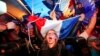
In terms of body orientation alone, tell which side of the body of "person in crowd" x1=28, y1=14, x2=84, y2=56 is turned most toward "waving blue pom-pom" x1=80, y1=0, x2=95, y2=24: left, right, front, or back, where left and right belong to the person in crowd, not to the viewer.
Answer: left

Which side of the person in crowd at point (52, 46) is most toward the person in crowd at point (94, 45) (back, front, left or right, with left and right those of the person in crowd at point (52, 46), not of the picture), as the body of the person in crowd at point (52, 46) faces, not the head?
left

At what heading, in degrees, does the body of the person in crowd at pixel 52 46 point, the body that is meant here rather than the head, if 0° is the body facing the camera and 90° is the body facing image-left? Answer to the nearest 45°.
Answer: approximately 0°
